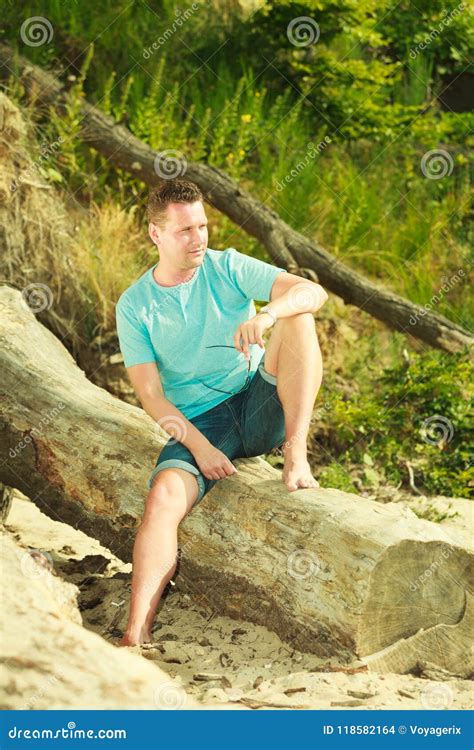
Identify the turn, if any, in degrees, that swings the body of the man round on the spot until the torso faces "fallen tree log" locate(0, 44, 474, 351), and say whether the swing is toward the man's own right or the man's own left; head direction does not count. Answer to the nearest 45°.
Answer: approximately 180°

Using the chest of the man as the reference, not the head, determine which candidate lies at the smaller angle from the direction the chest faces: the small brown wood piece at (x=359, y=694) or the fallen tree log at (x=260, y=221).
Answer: the small brown wood piece

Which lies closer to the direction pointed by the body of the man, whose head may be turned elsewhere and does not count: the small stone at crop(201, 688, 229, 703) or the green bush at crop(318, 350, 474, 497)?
the small stone

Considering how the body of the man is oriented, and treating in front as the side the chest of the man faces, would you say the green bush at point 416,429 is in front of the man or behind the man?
behind

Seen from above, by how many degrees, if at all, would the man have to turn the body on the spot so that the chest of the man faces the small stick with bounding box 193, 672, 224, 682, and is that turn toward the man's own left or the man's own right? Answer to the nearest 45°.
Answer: approximately 45° to the man's own left

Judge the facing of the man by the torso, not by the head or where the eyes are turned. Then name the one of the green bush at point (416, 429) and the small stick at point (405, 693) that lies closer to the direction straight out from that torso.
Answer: the small stick

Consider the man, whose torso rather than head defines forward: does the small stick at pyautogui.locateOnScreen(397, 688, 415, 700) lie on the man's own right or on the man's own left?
on the man's own left

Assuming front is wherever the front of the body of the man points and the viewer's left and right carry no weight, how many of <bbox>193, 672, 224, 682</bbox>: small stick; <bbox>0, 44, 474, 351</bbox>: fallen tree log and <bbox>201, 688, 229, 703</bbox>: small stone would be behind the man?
1

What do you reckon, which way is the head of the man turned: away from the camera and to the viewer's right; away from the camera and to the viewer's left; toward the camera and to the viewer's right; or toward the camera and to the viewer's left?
toward the camera and to the viewer's right

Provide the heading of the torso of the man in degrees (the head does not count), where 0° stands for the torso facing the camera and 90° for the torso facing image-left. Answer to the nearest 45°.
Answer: approximately 0°

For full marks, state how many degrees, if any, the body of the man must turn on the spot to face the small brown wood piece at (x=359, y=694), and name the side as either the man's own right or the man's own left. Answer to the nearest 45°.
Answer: approximately 45° to the man's own left

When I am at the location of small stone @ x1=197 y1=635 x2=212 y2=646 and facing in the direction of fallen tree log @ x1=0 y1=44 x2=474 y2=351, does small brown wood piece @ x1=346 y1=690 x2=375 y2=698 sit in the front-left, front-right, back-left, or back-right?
back-right
